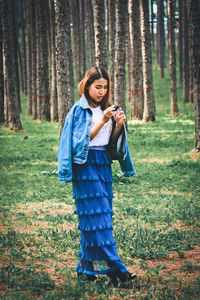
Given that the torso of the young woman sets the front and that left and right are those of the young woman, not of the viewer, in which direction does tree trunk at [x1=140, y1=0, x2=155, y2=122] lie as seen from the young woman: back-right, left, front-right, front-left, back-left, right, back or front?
back-left

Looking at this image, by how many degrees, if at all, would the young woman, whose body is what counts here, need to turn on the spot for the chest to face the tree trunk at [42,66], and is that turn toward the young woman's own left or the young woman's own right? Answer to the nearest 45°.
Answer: approximately 135° to the young woman's own left

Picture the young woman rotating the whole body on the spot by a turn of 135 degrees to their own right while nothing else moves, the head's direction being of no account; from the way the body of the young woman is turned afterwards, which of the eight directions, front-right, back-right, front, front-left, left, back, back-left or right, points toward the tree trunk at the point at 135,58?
right

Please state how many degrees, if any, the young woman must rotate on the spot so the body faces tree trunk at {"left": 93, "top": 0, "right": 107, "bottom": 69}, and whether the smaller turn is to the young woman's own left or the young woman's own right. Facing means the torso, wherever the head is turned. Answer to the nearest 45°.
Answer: approximately 135° to the young woman's own left

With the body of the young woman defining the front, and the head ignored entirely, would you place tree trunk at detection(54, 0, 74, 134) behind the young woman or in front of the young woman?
behind

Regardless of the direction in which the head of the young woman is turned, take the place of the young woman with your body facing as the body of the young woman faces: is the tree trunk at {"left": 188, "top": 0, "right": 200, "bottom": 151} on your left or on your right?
on your left

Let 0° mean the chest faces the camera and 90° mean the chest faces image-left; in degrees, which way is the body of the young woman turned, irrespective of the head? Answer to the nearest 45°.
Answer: approximately 315°

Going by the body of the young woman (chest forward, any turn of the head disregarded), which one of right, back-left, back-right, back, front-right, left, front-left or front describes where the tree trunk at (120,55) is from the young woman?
back-left
